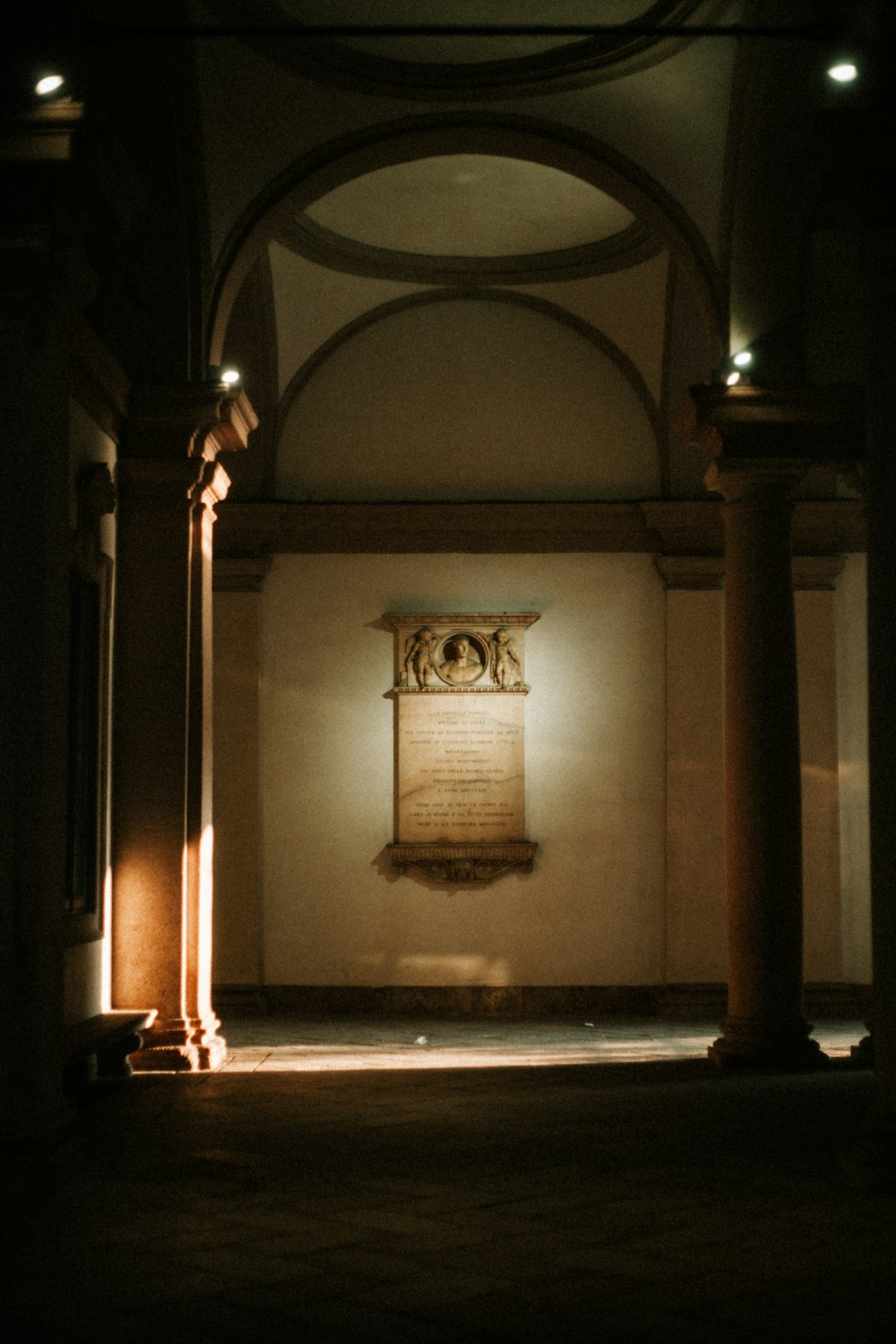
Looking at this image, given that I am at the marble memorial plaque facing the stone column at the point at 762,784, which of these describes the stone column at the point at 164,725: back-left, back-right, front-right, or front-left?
front-right

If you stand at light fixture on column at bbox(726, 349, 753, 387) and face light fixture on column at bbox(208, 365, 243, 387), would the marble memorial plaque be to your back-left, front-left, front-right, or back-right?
front-right

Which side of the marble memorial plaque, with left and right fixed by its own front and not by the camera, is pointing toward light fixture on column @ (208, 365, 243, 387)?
front

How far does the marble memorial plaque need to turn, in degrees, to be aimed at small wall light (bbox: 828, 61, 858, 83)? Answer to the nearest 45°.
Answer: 0° — it already faces it

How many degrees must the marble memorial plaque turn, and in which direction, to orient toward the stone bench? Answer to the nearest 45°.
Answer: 0° — it already faces it

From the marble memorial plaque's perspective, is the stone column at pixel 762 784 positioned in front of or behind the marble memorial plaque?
in front

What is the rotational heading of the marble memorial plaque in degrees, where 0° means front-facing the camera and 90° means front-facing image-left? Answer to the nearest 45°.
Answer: approximately 0°

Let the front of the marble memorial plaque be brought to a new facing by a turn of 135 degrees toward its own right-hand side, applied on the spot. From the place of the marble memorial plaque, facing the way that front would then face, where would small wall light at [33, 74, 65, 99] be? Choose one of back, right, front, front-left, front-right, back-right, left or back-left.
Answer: back-left

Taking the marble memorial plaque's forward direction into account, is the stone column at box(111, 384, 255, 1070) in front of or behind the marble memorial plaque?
in front
